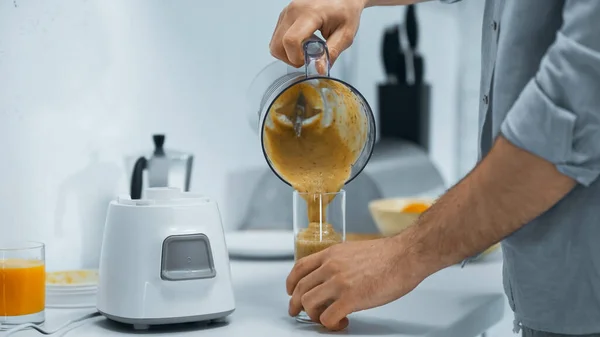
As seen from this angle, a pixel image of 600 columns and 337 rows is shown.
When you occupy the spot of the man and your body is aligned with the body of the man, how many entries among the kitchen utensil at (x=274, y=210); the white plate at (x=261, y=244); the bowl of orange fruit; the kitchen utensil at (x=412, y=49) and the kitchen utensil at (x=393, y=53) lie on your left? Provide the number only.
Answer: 0

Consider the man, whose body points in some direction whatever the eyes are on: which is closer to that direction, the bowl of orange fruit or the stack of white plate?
the stack of white plate

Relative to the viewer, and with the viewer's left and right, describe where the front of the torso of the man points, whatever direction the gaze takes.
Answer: facing to the left of the viewer

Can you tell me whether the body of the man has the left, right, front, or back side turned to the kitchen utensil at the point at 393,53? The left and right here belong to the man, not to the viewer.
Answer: right

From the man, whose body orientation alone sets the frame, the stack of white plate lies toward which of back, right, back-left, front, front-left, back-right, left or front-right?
front

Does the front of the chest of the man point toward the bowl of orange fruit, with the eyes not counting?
no

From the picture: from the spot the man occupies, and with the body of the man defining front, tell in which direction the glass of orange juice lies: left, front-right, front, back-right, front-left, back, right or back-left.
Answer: front

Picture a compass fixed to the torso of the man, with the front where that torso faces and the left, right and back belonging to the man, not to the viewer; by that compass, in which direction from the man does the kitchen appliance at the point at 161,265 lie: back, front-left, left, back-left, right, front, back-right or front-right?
front

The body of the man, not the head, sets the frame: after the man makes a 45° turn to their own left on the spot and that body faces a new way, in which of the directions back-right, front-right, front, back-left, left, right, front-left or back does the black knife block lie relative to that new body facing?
back-right

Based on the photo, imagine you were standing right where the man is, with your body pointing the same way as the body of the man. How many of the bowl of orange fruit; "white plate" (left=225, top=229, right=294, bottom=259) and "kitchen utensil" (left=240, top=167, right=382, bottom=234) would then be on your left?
0
